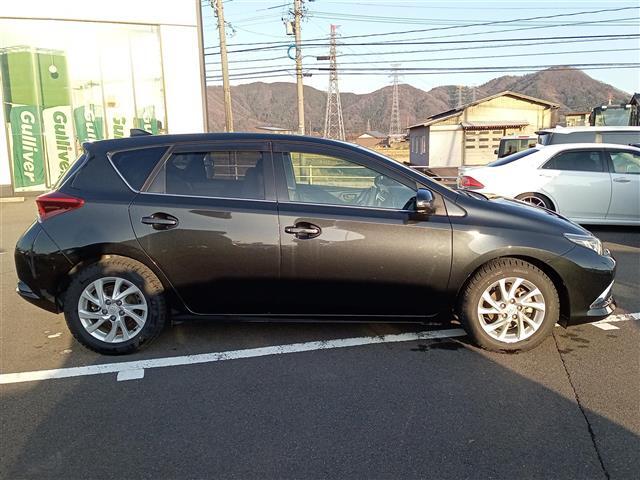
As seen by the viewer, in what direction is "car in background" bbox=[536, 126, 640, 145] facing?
to the viewer's right

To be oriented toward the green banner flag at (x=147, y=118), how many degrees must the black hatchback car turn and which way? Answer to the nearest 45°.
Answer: approximately 90° to its left

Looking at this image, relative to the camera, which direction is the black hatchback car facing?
to the viewer's right

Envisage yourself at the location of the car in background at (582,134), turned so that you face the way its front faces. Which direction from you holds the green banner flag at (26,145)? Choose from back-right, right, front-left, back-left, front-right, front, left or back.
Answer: back

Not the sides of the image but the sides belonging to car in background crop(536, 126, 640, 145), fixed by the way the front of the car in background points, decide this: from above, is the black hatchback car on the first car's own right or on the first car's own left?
on the first car's own right

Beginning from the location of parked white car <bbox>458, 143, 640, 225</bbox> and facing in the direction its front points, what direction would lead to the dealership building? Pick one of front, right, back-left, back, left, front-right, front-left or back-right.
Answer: back

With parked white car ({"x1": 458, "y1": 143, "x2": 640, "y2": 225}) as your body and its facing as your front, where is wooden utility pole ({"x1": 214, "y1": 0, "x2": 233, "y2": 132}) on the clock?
The wooden utility pole is roughly at 7 o'clock from the parked white car.

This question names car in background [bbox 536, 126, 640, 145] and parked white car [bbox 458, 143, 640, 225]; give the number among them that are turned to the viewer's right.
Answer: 2

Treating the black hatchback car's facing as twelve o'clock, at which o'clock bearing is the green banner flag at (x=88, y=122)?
The green banner flag is roughly at 8 o'clock from the black hatchback car.

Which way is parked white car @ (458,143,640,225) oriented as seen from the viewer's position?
to the viewer's right

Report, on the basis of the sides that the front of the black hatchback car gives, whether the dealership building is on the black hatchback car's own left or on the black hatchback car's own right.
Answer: on the black hatchback car's own left
